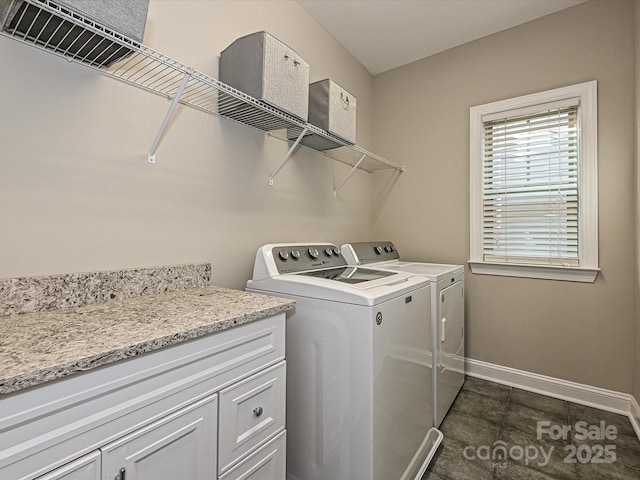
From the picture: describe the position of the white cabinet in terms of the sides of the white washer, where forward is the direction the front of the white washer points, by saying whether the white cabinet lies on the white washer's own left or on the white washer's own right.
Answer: on the white washer's own right

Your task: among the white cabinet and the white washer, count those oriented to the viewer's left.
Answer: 0

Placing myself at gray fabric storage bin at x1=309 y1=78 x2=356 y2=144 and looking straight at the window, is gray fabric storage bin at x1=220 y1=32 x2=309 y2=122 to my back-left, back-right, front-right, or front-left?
back-right

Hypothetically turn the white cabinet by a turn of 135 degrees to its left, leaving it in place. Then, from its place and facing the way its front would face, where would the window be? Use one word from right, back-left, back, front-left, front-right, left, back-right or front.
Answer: right

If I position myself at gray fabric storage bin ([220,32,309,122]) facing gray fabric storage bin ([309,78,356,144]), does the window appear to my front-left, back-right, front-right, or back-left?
front-right
